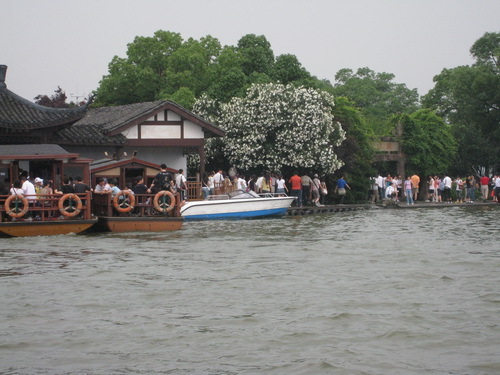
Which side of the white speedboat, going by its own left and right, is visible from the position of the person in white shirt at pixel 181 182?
back

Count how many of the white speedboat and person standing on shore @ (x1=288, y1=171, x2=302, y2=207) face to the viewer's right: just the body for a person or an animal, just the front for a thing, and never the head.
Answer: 1

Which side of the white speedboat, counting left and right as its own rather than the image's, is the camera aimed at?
right

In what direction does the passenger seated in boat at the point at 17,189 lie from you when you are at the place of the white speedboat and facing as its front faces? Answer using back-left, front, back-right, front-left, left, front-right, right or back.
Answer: back-right

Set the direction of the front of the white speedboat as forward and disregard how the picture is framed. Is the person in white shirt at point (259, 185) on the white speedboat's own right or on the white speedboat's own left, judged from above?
on the white speedboat's own left

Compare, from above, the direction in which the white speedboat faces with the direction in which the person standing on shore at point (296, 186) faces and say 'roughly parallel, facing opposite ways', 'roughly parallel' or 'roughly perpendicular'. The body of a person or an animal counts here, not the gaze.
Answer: roughly perpendicular

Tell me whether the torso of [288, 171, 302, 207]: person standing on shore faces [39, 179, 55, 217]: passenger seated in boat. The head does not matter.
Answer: no

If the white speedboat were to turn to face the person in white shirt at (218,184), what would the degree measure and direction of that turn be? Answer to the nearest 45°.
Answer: approximately 90° to its left

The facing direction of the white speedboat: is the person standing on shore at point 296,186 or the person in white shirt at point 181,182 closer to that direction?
the person standing on shore

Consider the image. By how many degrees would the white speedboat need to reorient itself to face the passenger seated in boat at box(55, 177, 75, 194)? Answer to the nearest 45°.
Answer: approximately 135° to its right

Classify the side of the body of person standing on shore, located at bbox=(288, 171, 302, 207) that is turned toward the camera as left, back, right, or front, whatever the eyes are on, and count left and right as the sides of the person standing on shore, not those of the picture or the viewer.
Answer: back

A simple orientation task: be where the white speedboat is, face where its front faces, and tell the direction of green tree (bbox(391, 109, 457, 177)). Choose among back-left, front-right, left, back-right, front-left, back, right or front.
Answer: front-left
